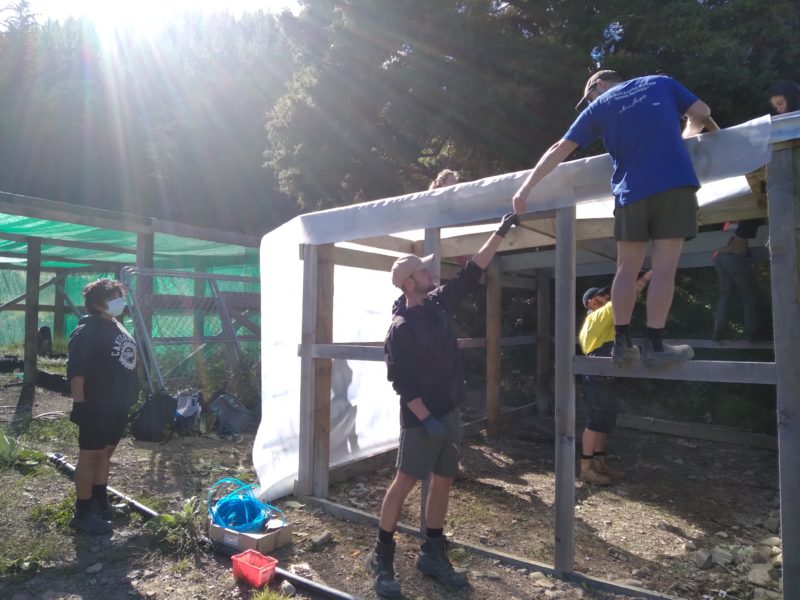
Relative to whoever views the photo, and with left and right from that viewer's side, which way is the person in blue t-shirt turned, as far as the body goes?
facing away from the viewer

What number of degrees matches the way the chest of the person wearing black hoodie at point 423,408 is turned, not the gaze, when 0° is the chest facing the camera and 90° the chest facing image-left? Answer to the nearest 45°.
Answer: approximately 315°

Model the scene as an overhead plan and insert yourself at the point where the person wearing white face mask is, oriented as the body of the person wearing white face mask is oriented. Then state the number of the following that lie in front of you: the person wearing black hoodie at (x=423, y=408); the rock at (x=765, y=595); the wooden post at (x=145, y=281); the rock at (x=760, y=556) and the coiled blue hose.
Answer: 4

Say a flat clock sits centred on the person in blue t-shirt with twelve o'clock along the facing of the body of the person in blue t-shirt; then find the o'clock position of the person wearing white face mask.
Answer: The person wearing white face mask is roughly at 9 o'clock from the person in blue t-shirt.

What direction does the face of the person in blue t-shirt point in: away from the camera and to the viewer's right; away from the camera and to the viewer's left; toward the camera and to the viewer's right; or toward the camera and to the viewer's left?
away from the camera and to the viewer's left

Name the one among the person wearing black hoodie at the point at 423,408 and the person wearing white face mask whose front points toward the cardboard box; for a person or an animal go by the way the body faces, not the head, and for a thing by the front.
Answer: the person wearing white face mask

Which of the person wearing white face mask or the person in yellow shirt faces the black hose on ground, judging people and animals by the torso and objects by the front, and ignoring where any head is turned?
the person wearing white face mask

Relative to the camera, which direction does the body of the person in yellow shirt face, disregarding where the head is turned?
to the viewer's right

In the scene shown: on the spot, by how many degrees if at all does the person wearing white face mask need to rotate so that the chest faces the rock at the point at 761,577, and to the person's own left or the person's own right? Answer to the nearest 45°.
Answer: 0° — they already face it

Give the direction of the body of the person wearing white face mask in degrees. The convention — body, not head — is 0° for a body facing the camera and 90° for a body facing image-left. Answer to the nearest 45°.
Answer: approximately 315°

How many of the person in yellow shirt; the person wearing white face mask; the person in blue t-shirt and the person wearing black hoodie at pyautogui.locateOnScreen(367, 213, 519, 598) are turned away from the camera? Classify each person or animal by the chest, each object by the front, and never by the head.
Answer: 1

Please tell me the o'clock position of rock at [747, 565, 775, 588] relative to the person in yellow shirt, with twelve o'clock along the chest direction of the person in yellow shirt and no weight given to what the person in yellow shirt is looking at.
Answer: The rock is roughly at 2 o'clock from the person in yellow shirt.

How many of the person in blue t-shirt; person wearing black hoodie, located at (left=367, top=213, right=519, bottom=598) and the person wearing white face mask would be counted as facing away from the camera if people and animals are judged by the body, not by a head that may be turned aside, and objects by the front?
1
